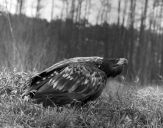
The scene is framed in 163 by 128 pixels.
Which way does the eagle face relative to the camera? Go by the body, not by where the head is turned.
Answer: to the viewer's right
